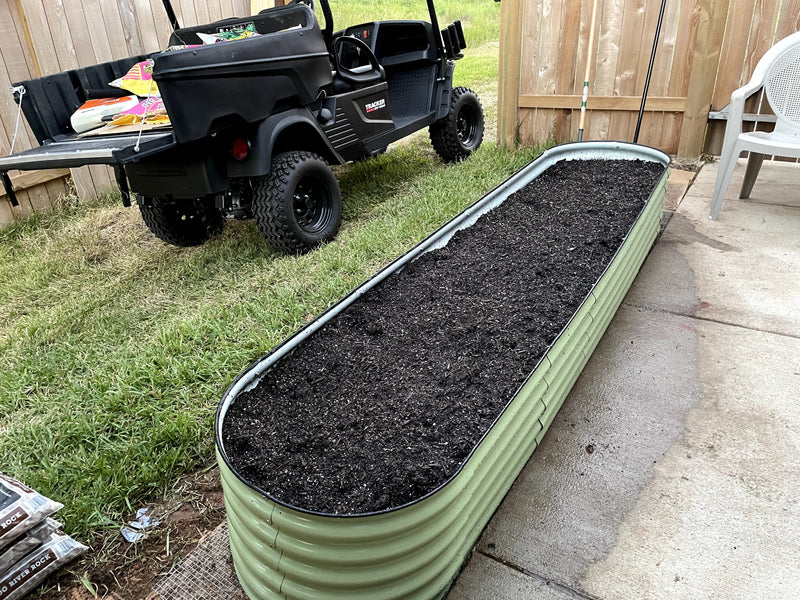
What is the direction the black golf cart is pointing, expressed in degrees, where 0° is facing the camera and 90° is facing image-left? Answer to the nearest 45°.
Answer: approximately 225°

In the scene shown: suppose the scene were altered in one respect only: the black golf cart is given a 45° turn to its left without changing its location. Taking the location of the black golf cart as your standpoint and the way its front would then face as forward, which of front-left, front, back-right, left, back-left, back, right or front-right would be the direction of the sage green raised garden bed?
back

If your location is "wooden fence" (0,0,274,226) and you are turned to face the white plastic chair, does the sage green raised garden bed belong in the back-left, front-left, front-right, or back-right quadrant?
front-right

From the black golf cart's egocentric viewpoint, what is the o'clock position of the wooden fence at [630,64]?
The wooden fence is roughly at 1 o'clock from the black golf cart.

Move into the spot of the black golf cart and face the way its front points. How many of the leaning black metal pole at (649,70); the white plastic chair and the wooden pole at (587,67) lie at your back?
0

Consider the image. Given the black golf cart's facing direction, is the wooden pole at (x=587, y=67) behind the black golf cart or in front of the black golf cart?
in front

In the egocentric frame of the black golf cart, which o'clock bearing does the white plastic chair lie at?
The white plastic chair is roughly at 2 o'clock from the black golf cart.

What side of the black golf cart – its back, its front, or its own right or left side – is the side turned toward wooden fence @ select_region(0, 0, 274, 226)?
left

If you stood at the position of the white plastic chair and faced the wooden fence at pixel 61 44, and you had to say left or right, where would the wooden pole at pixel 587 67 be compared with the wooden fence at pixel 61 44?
right
